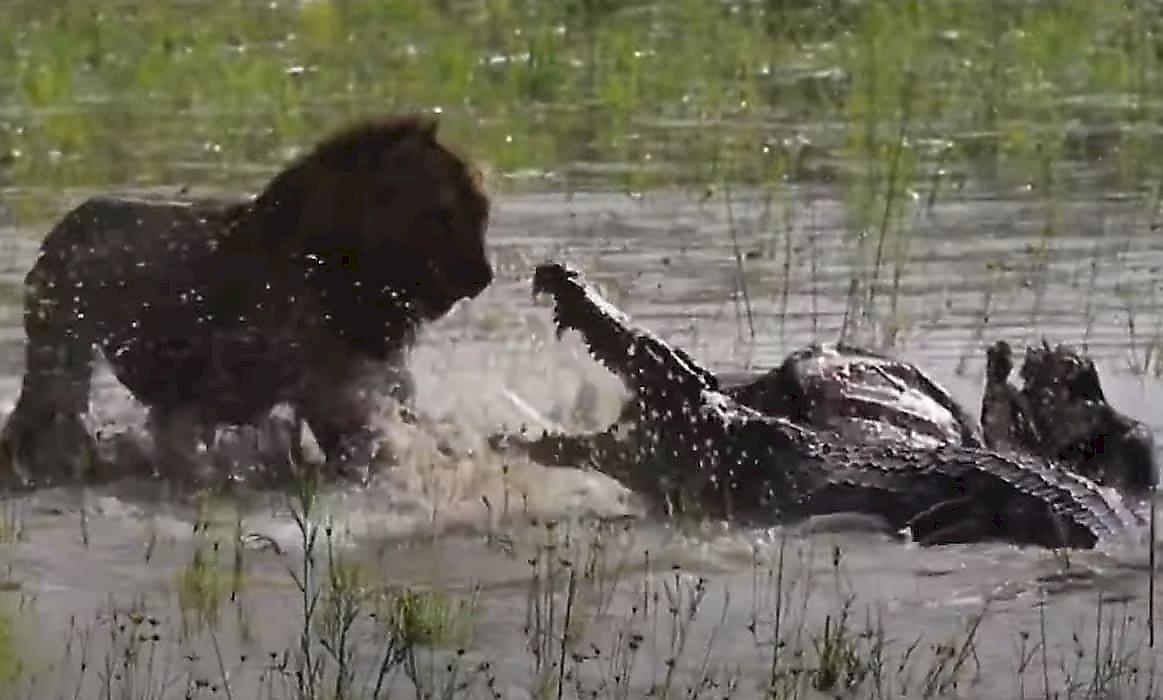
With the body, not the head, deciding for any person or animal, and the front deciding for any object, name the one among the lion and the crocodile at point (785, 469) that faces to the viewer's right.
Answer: the lion

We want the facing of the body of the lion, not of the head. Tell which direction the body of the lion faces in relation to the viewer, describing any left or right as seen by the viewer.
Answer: facing to the right of the viewer

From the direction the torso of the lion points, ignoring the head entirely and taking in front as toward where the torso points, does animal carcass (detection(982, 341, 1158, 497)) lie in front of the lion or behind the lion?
in front

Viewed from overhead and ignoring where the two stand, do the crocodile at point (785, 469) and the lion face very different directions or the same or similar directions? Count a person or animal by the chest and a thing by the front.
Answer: very different directions

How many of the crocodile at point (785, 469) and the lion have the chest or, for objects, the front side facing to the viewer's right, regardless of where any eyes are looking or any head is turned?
1

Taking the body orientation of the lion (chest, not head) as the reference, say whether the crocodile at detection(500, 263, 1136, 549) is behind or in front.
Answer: in front

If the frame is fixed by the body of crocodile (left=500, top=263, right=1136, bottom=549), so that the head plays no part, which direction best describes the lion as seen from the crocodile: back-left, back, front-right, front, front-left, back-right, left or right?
front

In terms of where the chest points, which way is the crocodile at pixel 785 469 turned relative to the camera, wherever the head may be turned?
to the viewer's left
